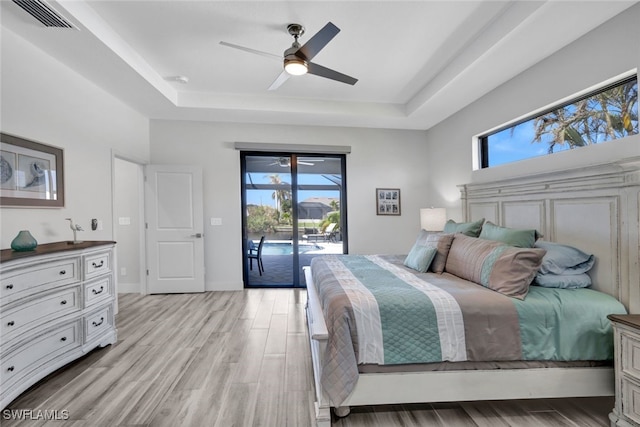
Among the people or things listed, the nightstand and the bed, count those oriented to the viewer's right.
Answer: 0

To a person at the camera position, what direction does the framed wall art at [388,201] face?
facing the viewer

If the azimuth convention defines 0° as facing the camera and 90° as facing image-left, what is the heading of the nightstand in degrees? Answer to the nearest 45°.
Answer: approximately 45°

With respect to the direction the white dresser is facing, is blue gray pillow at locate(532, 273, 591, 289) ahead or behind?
ahead

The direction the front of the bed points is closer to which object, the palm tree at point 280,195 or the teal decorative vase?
the teal decorative vase

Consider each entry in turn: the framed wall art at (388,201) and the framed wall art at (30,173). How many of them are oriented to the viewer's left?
0

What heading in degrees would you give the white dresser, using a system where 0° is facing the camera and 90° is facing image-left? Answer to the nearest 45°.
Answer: approximately 315°

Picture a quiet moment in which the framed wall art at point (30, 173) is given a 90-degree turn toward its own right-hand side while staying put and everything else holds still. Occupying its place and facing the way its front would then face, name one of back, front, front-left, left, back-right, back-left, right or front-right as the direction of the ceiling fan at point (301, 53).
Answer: left

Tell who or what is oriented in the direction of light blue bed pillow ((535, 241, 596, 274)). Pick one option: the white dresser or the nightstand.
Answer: the white dresser

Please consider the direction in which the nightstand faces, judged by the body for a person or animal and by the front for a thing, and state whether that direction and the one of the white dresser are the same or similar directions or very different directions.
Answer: very different directions

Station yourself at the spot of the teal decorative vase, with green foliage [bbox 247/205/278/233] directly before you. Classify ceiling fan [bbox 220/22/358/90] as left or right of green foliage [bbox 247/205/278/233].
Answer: right

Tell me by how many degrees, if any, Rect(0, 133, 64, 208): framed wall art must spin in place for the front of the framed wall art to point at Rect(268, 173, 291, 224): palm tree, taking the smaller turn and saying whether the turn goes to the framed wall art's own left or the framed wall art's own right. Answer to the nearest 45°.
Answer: approximately 45° to the framed wall art's own left

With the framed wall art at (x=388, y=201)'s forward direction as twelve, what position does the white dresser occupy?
The white dresser is roughly at 1 o'clock from the framed wall art.

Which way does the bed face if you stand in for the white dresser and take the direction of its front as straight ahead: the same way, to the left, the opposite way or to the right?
the opposite way

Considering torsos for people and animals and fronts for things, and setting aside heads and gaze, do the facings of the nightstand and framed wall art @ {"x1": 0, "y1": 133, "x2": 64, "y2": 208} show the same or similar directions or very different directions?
very different directions

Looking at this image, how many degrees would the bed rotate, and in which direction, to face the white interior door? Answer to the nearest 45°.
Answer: approximately 45° to its right
